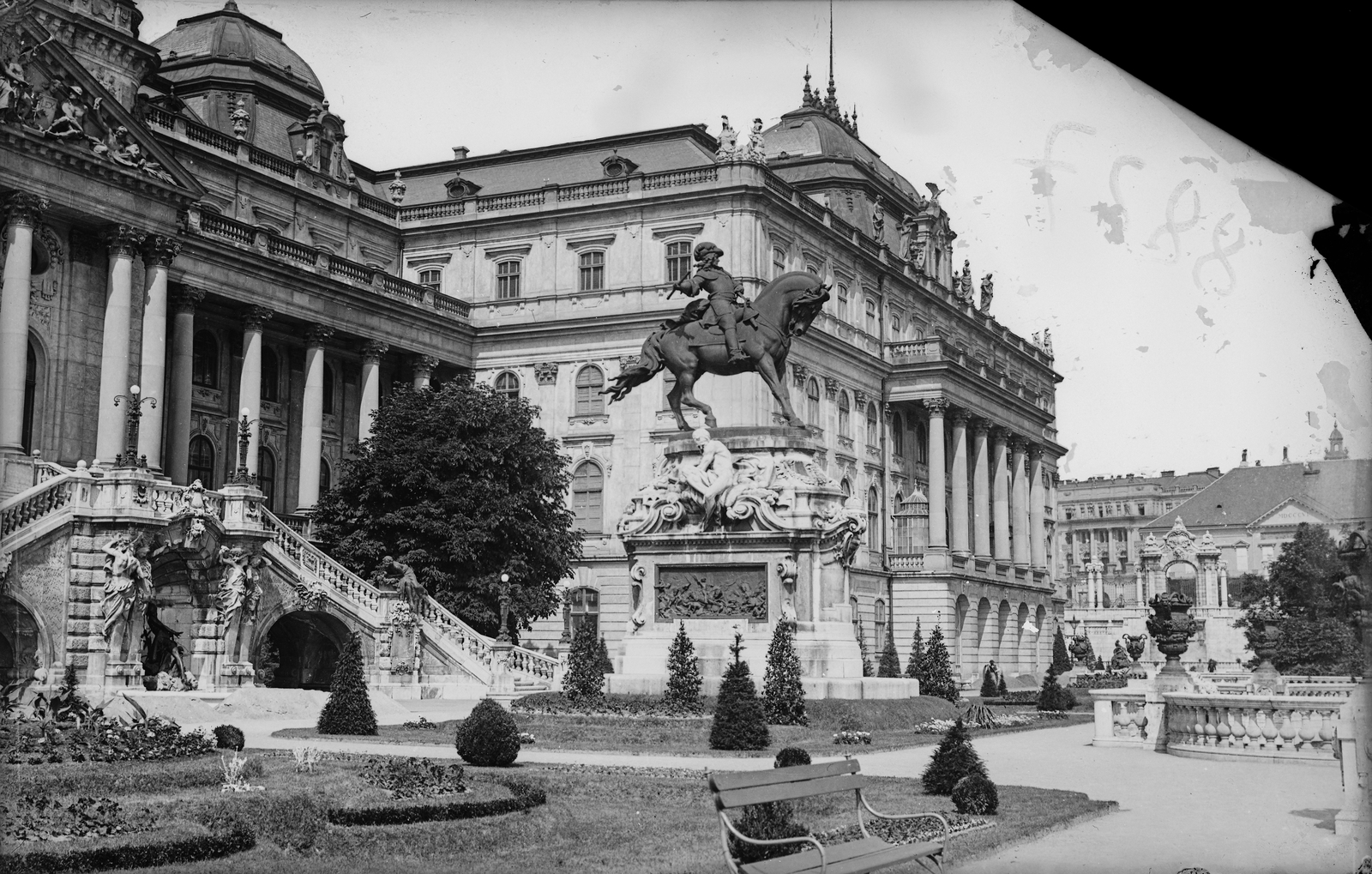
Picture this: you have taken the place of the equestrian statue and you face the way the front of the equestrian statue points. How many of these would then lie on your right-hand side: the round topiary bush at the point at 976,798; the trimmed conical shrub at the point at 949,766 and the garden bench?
3

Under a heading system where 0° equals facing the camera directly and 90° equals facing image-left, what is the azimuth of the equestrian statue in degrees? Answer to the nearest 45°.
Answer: approximately 270°

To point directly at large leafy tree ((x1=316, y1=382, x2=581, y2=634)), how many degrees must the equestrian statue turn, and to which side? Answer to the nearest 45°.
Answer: approximately 135° to its left

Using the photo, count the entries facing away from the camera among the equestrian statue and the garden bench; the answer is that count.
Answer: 0

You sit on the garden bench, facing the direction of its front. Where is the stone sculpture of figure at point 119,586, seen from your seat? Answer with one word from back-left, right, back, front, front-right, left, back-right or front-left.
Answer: back

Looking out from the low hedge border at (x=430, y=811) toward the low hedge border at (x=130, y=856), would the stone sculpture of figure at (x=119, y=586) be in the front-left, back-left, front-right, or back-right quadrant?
back-right

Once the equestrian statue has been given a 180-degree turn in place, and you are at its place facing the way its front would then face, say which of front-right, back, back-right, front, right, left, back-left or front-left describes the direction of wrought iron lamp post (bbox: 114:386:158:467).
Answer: front-right

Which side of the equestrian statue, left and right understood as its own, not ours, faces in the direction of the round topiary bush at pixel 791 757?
right

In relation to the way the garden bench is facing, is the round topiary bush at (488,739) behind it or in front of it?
behind

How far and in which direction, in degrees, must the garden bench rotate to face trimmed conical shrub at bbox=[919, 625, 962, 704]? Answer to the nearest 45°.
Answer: approximately 135° to its left

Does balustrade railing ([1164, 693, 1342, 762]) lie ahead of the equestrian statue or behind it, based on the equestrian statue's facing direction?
ahead
